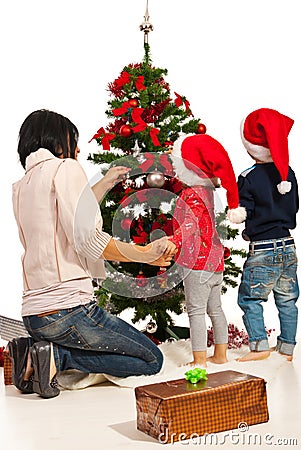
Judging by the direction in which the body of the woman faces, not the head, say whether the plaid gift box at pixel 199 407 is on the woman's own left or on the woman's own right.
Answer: on the woman's own right

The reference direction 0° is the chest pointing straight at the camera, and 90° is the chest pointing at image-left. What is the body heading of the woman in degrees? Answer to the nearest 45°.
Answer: approximately 225°

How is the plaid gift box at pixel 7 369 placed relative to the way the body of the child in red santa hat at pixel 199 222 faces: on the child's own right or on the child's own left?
on the child's own left

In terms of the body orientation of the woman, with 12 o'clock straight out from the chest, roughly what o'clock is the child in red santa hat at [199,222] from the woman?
The child in red santa hat is roughly at 1 o'clock from the woman.

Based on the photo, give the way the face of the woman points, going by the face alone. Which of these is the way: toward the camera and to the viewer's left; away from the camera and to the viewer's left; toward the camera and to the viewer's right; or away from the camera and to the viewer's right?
away from the camera and to the viewer's right

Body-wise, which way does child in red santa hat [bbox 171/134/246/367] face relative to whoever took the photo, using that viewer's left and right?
facing away from the viewer and to the left of the viewer

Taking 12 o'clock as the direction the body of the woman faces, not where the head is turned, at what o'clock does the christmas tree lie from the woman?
The christmas tree is roughly at 12 o'clock from the woman.

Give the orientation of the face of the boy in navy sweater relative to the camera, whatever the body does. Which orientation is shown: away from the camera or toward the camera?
away from the camera
